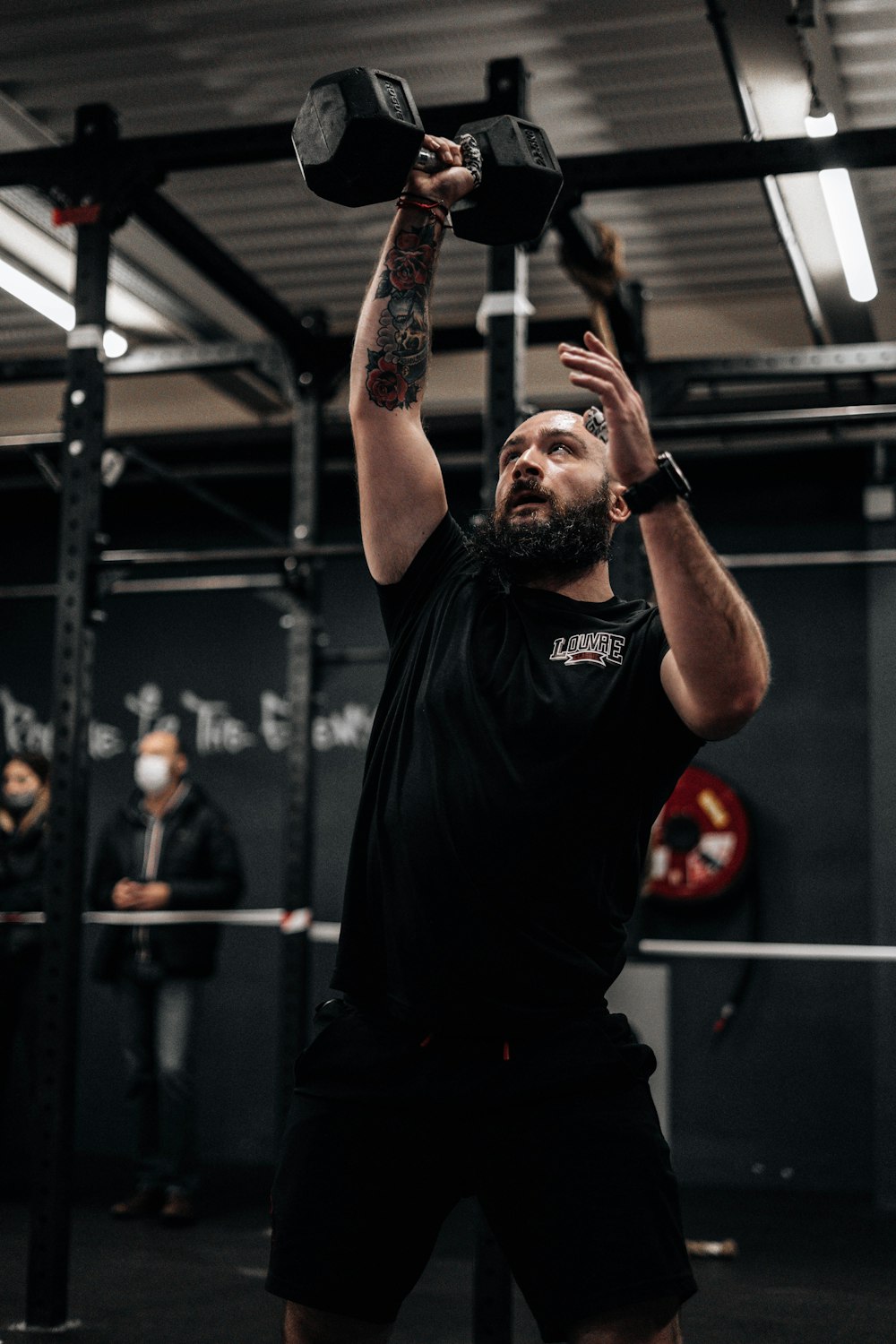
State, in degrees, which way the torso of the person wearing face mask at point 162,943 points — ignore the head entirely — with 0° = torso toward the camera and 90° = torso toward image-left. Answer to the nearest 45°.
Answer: approximately 45°

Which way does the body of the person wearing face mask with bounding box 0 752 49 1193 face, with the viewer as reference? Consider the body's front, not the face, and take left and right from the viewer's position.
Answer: facing the viewer and to the left of the viewer

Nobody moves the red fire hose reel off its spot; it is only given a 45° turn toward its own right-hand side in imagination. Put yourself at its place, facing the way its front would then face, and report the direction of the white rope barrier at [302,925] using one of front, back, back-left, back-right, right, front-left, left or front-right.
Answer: front

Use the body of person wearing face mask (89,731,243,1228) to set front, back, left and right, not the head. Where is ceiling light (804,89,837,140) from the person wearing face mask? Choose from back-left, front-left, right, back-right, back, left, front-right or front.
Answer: left

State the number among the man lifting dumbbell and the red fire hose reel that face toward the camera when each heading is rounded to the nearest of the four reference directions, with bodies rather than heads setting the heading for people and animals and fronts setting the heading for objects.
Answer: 2

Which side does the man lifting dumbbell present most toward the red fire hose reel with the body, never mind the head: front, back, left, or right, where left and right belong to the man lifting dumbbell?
back

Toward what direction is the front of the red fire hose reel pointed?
toward the camera

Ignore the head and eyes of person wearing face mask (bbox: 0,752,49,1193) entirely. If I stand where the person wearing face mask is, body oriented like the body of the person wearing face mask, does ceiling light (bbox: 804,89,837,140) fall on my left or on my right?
on my left

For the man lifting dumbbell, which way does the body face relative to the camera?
toward the camera

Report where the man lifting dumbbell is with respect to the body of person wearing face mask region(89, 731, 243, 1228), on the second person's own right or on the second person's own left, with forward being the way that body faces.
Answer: on the second person's own left

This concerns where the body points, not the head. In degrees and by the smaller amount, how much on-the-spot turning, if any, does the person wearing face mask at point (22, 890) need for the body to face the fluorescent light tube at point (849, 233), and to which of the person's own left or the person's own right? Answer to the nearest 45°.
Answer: approximately 90° to the person's own left

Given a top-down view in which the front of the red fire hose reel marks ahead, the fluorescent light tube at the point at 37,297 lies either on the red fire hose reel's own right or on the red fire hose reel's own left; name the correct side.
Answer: on the red fire hose reel's own right

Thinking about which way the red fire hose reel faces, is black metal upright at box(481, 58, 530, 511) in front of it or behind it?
in front
